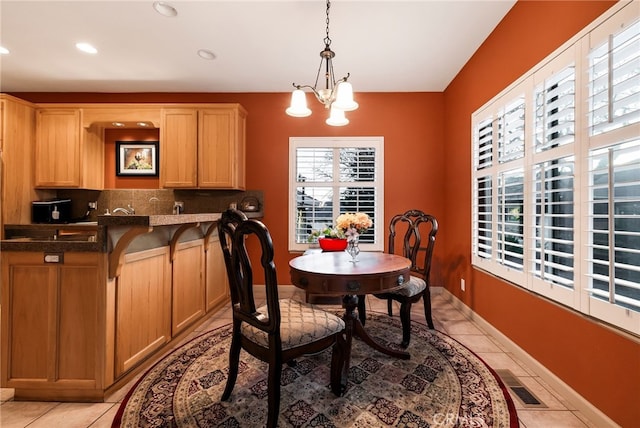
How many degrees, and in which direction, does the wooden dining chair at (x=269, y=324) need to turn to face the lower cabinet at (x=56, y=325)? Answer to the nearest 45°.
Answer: approximately 135° to its left

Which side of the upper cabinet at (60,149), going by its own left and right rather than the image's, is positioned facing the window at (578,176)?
left

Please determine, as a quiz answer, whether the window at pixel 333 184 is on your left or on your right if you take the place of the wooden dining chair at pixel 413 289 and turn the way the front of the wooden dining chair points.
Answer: on your right

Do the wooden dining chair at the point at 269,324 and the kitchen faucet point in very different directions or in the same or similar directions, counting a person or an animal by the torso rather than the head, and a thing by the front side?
very different directions

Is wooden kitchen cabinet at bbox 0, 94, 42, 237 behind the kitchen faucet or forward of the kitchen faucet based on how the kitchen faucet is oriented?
forward

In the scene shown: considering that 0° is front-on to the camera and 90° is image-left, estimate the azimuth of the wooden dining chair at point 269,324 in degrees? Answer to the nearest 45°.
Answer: approximately 225°

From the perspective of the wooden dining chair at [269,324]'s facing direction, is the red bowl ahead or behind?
ahead
